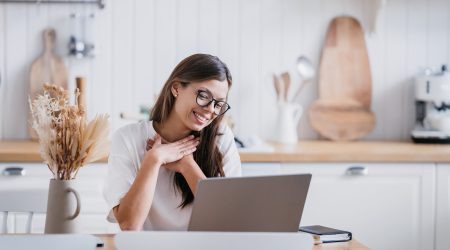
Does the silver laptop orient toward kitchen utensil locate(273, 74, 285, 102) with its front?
yes

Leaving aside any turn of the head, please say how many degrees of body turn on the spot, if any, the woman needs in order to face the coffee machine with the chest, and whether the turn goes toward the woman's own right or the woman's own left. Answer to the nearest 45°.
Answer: approximately 90° to the woman's own left

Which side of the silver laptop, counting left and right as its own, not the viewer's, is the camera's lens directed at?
back

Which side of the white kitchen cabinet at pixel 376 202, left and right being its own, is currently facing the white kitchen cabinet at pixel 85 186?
right

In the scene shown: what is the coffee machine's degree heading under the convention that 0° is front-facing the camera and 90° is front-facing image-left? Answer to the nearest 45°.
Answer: approximately 0°

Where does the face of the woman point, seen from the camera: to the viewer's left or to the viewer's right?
to the viewer's right

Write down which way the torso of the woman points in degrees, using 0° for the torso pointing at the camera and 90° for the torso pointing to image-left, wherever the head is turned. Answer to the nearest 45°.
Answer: approximately 315°

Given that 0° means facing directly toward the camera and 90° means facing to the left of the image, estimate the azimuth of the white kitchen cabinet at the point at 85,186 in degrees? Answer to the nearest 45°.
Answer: approximately 0°
